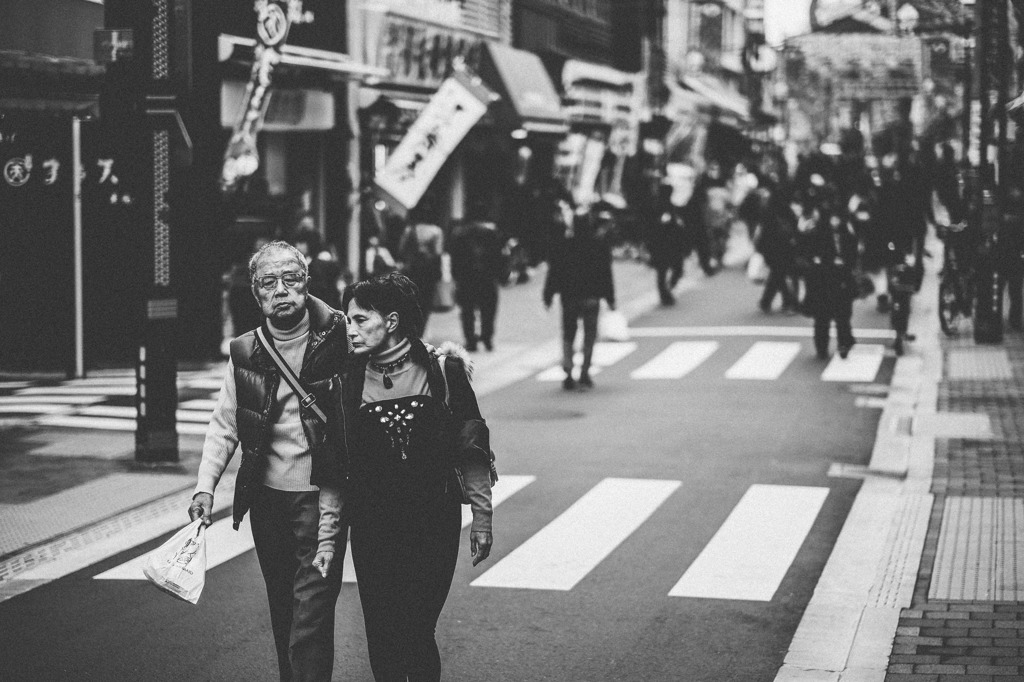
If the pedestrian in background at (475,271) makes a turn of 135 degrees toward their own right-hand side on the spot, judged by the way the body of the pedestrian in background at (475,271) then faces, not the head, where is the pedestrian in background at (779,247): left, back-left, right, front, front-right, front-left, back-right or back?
left

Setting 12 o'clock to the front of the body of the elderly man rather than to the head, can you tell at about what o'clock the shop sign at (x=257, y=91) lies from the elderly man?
The shop sign is roughly at 6 o'clock from the elderly man.

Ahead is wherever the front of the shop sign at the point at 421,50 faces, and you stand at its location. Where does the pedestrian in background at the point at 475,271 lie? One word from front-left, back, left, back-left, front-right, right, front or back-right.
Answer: front-right

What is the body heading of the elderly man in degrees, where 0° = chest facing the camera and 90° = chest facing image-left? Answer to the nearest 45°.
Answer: approximately 0°

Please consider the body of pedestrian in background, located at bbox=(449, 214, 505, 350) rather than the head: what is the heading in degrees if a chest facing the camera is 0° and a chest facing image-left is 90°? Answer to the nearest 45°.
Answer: approximately 180°

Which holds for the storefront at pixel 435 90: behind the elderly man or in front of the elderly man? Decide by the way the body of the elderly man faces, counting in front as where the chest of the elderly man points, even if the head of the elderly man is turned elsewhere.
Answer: behind

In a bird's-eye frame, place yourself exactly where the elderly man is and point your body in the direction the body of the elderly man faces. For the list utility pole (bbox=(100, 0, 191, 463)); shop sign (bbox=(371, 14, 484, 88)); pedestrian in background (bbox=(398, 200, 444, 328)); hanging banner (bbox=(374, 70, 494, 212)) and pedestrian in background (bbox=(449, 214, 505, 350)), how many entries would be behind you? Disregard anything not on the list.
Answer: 5

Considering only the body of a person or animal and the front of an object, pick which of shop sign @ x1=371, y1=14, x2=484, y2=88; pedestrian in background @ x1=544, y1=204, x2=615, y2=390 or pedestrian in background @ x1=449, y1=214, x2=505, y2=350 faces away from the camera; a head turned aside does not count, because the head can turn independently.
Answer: pedestrian in background @ x1=449, y1=214, x2=505, y2=350

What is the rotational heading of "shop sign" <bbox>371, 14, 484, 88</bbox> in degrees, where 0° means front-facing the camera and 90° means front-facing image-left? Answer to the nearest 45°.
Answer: approximately 315°

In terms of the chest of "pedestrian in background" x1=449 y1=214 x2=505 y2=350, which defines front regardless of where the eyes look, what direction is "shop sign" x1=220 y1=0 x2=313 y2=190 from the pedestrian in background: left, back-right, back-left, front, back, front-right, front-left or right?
left

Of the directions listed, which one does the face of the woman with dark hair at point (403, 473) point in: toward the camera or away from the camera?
toward the camera

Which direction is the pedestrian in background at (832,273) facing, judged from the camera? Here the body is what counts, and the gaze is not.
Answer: toward the camera

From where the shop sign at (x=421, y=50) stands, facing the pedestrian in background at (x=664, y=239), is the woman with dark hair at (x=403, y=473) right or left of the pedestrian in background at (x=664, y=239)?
right

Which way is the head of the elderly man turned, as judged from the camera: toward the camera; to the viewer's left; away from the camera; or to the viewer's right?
toward the camera
